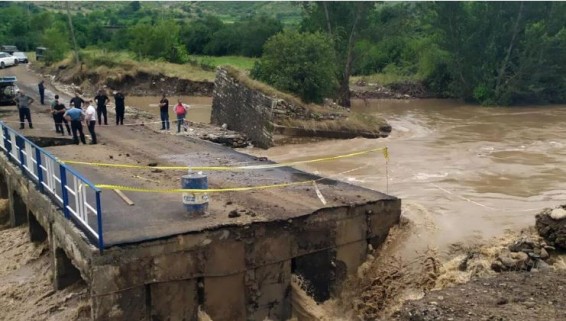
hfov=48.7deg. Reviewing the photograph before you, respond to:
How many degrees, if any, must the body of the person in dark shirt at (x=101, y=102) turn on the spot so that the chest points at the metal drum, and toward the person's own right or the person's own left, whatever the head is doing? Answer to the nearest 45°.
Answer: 0° — they already face it

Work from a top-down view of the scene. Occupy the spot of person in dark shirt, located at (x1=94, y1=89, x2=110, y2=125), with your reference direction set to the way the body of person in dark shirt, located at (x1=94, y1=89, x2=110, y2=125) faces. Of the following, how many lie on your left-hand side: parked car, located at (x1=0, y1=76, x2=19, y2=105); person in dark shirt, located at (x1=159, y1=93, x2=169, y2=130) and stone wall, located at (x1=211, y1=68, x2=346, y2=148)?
2

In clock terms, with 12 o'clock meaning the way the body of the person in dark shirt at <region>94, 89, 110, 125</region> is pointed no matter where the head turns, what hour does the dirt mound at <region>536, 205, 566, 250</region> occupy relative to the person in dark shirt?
The dirt mound is roughly at 11 o'clock from the person in dark shirt.

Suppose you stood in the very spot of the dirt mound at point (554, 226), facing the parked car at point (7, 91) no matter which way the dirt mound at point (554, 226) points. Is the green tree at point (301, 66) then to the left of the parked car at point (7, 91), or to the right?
right

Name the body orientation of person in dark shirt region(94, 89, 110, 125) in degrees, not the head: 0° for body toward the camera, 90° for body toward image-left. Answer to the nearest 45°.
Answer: approximately 0°

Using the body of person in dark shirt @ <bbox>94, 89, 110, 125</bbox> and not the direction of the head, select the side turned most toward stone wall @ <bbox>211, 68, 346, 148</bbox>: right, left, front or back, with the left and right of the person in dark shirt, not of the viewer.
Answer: left

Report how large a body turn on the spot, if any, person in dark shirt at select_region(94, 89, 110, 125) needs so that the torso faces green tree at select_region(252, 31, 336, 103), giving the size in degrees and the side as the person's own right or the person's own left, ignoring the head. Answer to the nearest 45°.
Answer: approximately 90° to the person's own left
